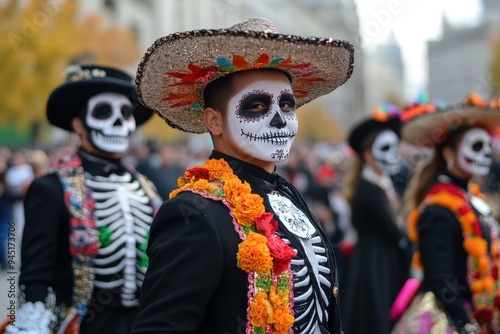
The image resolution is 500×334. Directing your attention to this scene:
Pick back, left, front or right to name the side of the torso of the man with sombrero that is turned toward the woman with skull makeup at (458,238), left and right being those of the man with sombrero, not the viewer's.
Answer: left

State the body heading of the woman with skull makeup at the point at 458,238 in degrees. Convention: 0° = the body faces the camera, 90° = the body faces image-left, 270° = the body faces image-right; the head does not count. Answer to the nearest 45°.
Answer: approximately 315°

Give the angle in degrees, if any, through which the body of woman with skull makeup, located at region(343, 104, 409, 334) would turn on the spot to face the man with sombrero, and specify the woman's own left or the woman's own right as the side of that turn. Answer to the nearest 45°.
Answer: approximately 90° to the woman's own right

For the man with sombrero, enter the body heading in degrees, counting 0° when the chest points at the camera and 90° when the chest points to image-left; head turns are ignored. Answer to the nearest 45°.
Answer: approximately 315°

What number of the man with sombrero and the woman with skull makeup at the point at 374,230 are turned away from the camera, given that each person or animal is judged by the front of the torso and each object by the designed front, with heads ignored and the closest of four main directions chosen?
0
